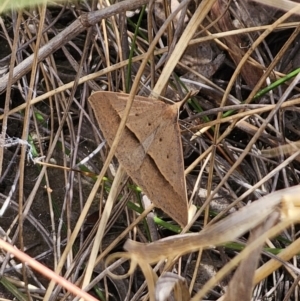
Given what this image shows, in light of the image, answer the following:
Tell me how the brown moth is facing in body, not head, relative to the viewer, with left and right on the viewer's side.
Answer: facing away from the viewer and to the right of the viewer
